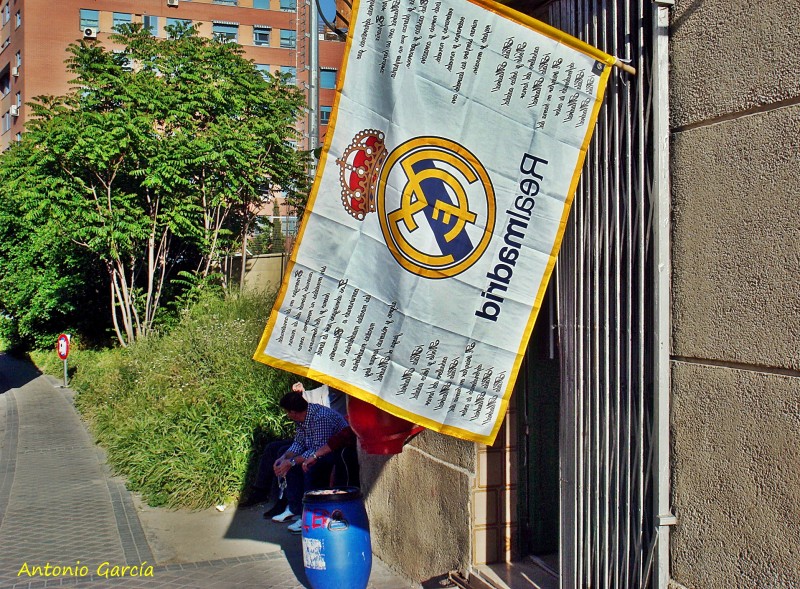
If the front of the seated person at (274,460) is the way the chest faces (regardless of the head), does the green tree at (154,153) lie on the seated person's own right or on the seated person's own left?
on the seated person's own right

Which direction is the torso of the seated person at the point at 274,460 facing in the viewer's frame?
to the viewer's left

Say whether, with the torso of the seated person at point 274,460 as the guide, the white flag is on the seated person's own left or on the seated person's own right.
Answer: on the seated person's own left

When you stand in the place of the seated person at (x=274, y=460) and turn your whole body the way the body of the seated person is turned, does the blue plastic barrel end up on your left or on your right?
on your left
